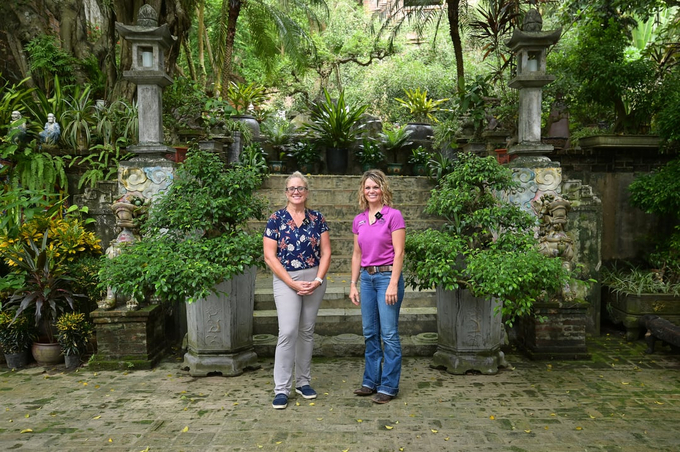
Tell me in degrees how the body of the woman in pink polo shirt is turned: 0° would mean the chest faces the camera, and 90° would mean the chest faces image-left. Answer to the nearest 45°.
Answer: approximately 45°

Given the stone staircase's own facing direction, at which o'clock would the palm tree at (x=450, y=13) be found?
The palm tree is roughly at 7 o'clock from the stone staircase.

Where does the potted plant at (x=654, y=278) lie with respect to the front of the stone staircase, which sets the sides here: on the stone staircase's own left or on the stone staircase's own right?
on the stone staircase's own left

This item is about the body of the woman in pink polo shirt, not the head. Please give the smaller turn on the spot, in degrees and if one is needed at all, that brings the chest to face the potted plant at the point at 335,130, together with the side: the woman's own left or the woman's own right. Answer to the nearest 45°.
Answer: approximately 135° to the woman's own right

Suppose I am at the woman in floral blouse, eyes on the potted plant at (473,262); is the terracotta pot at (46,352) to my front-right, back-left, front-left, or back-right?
back-left

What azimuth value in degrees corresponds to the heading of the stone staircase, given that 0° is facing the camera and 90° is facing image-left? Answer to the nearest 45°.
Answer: approximately 0°
